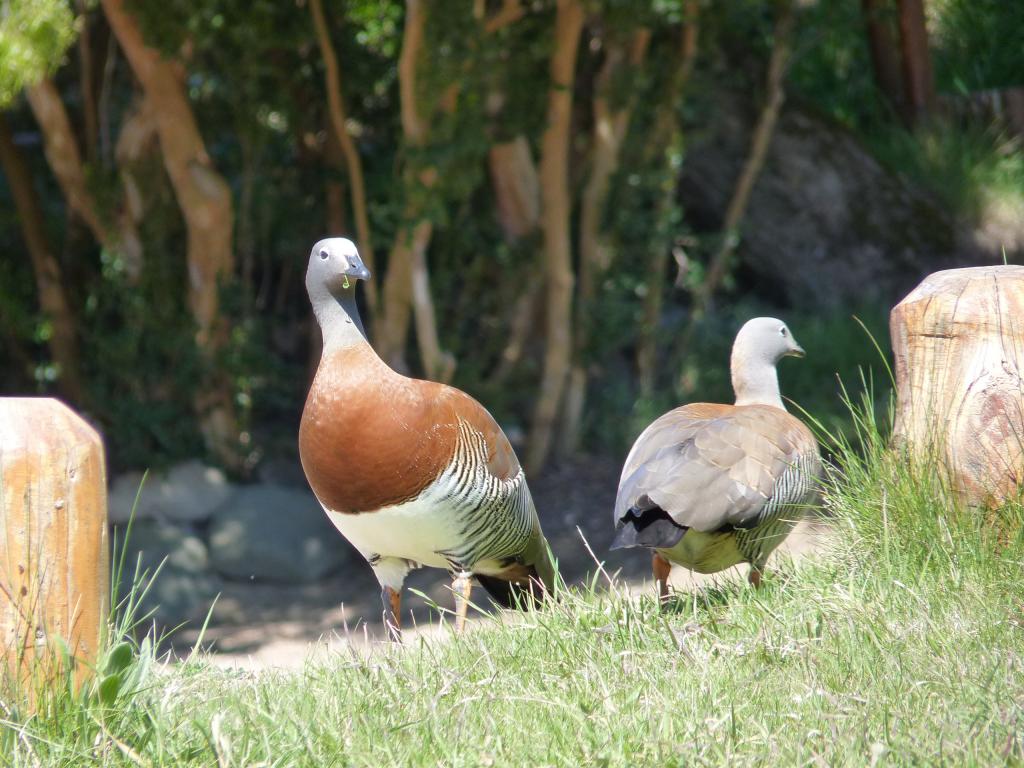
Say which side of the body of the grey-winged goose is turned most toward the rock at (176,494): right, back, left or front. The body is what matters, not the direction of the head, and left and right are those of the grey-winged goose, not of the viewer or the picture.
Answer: left

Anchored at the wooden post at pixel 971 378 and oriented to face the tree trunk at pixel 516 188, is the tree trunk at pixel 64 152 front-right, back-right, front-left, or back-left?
front-left

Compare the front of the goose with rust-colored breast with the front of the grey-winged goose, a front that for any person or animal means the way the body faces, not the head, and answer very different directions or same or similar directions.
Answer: very different directions

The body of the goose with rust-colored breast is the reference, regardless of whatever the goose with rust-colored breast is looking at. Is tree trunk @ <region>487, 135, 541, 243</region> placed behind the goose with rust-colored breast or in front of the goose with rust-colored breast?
behind

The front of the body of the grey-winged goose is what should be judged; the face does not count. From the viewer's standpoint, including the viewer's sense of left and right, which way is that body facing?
facing away from the viewer and to the right of the viewer

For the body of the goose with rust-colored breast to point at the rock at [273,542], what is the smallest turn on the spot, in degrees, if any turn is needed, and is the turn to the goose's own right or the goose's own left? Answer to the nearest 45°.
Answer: approximately 135° to the goose's own right

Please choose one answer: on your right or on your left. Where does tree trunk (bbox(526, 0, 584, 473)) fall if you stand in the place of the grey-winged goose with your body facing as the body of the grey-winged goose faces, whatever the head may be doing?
on your left

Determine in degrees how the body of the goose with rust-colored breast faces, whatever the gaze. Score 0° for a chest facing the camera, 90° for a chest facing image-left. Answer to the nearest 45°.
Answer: approximately 45°

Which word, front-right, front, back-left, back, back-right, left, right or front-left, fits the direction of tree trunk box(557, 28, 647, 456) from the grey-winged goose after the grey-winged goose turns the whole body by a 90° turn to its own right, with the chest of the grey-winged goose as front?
back-left

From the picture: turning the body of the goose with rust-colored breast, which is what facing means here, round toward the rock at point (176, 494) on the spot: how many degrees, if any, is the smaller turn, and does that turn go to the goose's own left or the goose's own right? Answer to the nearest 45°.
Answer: approximately 135° to the goose's own right

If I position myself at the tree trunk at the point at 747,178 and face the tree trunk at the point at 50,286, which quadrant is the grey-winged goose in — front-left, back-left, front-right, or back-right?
front-left

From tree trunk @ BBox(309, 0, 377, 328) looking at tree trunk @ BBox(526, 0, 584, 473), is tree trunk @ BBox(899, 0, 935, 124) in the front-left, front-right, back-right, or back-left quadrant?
front-left

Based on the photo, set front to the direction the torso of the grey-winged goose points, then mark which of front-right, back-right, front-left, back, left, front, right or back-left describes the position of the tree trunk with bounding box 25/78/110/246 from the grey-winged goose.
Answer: left

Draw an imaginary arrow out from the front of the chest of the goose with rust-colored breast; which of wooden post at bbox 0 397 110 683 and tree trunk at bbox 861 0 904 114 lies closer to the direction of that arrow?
the wooden post

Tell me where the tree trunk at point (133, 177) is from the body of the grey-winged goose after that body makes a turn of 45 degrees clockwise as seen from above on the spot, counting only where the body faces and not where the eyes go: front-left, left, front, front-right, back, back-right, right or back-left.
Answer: back-left

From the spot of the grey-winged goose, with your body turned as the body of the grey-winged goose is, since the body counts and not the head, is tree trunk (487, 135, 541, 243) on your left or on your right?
on your left
